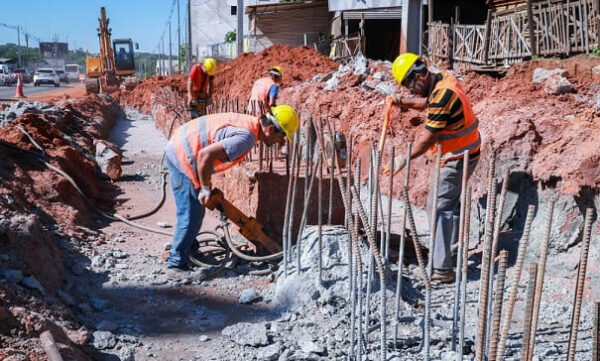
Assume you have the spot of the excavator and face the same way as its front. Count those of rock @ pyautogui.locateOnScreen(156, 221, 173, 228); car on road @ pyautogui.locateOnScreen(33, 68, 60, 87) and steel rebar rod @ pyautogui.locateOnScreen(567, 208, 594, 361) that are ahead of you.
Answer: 2

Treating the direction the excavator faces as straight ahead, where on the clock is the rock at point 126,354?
The rock is roughly at 12 o'clock from the excavator.

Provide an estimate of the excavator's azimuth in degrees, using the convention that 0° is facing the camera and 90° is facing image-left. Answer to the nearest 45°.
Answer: approximately 0°

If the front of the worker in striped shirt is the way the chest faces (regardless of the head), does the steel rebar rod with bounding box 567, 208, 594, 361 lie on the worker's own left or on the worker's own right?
on the worker's own left

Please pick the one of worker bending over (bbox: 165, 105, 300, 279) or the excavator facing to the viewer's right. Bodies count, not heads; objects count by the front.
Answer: the worker bending over

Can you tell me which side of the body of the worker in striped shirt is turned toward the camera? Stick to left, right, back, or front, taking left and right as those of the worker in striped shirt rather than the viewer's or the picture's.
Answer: left

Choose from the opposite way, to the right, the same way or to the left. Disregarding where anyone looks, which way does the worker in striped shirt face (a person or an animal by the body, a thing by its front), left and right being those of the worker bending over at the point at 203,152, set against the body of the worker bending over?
the opposite way

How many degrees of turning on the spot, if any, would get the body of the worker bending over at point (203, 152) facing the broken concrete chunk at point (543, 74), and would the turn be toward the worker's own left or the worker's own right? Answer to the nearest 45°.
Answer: approximately 45° to the worker's own left

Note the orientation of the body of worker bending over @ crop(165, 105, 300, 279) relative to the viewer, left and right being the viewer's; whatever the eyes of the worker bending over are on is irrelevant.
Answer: facing to the right of the viewer

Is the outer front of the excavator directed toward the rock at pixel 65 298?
yes

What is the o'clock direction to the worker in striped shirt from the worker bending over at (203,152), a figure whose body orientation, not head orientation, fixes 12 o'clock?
The worker in striped shirt is roughly at 12 o'clock from the worker bending over.
